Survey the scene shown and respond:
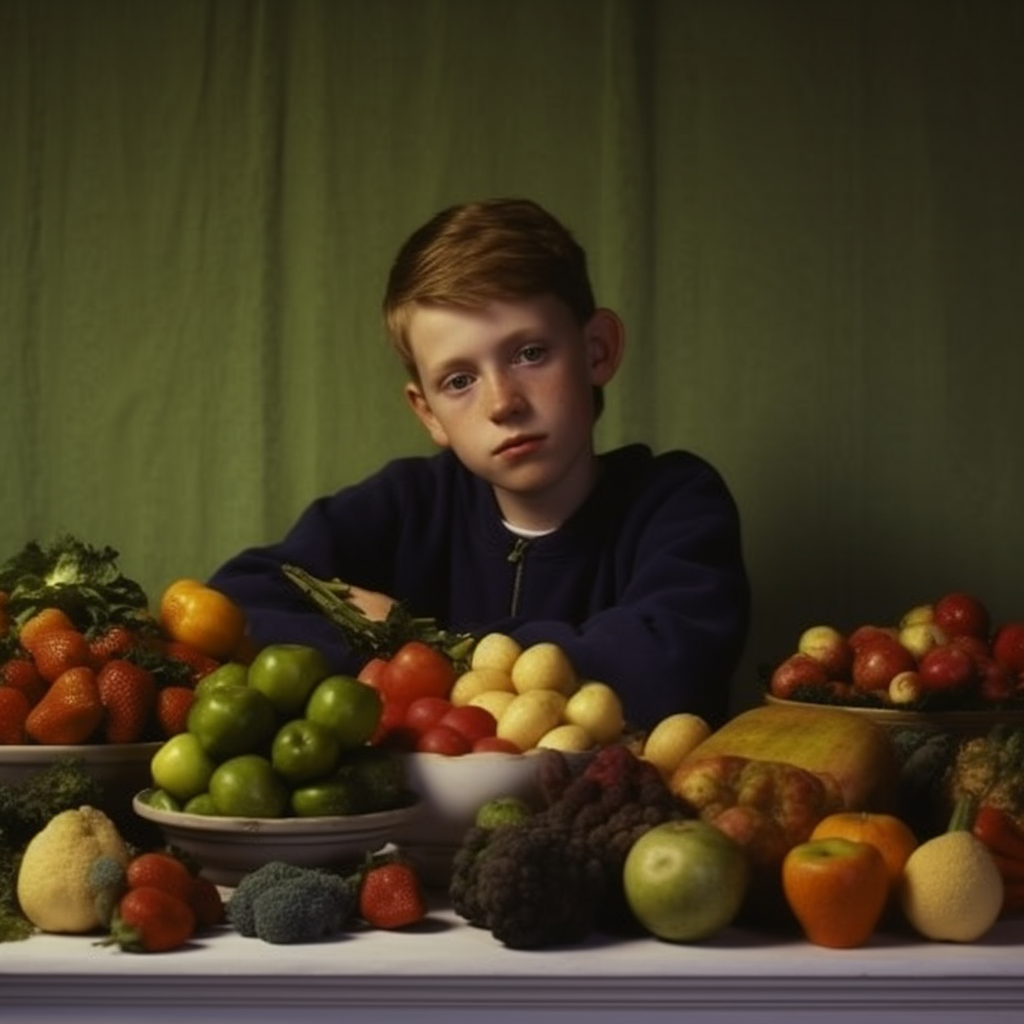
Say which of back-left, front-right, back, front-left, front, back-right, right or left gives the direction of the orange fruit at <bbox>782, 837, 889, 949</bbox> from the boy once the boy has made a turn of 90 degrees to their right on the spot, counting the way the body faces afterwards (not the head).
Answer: left

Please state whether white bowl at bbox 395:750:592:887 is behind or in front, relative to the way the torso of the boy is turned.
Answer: in front

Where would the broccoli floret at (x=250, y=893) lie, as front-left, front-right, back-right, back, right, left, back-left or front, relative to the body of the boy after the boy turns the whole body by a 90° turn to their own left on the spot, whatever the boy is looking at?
right

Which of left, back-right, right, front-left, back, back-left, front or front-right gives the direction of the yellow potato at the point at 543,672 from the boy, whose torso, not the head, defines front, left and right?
front

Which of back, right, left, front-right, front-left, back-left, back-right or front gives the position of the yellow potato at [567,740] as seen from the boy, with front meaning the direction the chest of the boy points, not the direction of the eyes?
front

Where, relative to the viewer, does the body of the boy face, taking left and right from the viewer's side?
facing the viewer

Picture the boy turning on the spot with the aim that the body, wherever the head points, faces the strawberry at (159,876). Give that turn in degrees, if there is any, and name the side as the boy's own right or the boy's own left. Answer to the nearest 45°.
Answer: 0° — they already face it

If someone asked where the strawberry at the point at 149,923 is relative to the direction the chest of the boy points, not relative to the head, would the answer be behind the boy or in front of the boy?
in front

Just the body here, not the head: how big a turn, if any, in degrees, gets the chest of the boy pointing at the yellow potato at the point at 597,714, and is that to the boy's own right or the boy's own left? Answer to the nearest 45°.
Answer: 0° — they already face it

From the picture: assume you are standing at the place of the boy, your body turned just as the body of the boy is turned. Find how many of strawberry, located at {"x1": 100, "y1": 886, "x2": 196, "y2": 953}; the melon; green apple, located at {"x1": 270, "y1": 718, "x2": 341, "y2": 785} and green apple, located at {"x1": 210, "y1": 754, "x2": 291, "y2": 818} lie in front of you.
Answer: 4

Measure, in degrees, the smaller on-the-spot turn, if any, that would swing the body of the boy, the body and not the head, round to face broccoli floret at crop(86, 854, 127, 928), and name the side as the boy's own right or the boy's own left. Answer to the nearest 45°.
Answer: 0° — they already face it

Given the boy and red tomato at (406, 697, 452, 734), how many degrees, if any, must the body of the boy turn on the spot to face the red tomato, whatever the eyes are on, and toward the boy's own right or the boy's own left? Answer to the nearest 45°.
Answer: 0° — they already face it

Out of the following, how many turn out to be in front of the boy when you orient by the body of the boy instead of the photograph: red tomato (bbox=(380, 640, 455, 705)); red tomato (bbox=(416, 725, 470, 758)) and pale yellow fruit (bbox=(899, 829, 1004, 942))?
3
